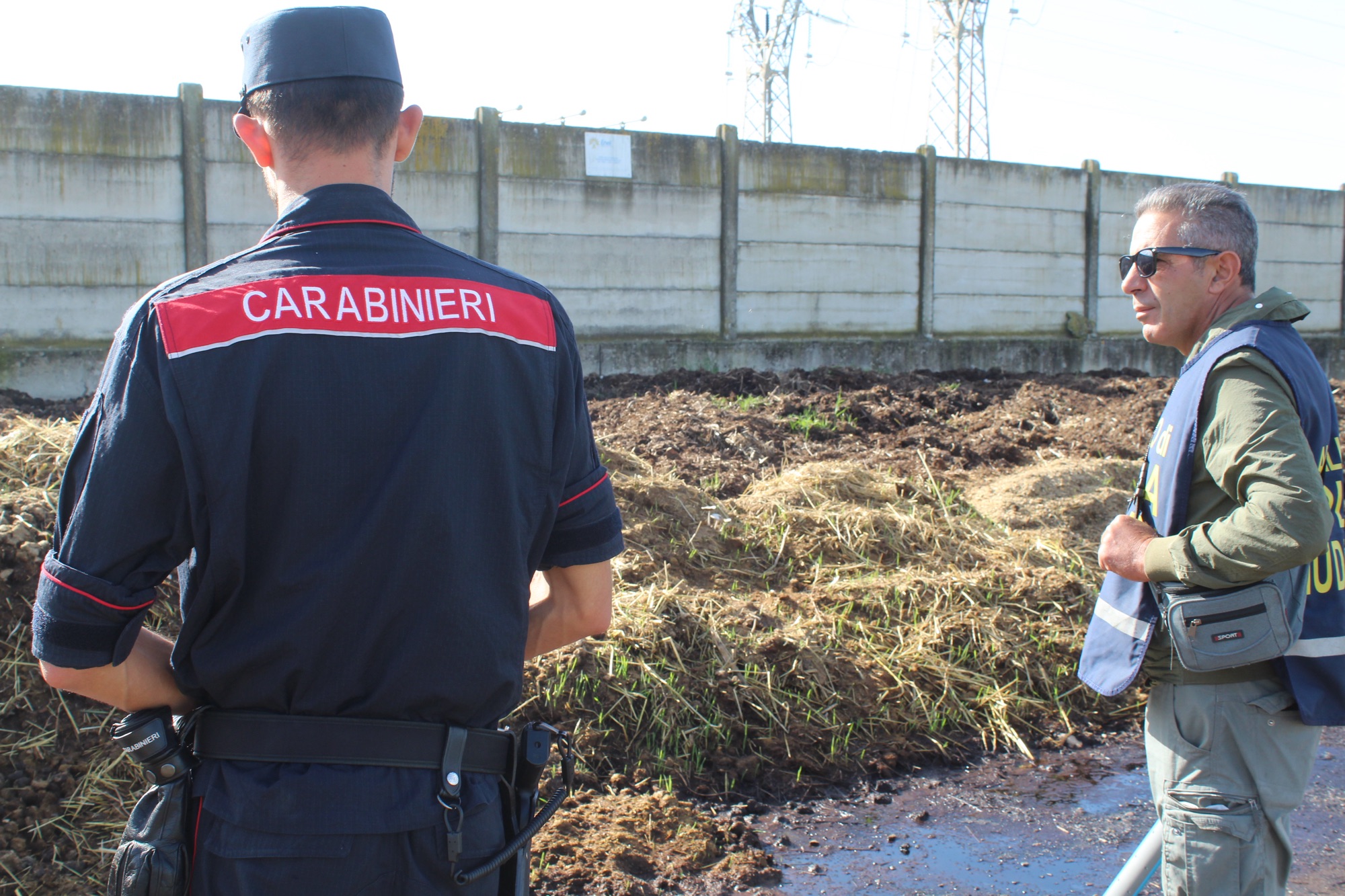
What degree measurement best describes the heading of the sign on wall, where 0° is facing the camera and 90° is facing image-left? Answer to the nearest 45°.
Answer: approximately 0°

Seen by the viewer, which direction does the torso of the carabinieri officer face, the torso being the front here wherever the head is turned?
away from the camera

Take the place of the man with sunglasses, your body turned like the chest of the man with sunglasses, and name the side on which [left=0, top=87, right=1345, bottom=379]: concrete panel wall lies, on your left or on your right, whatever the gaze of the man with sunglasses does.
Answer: on your right

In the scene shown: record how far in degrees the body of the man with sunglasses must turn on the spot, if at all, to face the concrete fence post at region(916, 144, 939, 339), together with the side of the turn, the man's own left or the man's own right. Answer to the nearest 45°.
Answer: approximately 90° to the man's own right

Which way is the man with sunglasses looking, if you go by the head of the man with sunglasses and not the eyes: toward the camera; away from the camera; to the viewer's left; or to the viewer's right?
to the viewer's left

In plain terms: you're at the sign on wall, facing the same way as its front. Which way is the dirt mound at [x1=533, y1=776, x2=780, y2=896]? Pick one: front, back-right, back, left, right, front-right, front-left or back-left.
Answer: front

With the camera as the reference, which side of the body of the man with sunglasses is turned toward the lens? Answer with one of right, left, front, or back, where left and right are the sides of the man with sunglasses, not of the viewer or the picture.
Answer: left

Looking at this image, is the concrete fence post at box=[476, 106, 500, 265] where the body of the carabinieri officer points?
yes

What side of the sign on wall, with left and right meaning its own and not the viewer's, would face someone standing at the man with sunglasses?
front

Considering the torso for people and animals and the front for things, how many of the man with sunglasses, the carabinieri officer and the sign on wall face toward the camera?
1

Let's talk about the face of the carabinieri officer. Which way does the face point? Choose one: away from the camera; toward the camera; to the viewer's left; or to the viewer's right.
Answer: away from the camera

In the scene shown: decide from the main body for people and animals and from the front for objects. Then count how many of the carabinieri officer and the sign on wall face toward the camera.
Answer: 1
